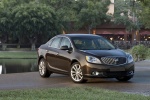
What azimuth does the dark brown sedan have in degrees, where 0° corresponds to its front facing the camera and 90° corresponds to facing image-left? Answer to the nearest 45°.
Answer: approximately 315°

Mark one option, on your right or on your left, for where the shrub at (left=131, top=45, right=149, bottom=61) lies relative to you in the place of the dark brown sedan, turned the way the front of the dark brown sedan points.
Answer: on your left
